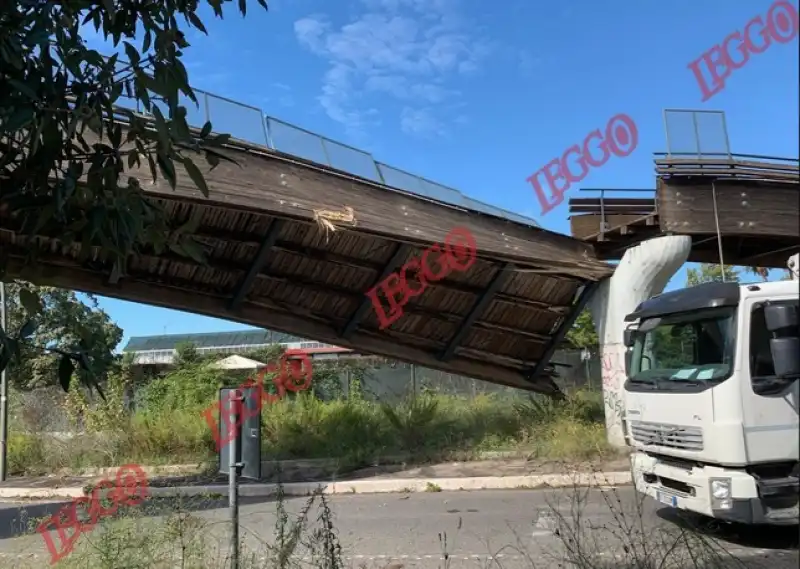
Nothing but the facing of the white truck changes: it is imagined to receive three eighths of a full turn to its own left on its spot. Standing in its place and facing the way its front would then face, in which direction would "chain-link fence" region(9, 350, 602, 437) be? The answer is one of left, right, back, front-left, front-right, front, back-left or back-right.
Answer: back-left

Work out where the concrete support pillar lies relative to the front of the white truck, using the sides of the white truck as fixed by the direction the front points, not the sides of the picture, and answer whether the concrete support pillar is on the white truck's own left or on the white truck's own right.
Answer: on the white truck's own right

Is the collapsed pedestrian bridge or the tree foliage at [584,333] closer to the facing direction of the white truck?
the collapsed pedestrian bridge

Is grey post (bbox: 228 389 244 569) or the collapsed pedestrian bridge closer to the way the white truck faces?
the grey post

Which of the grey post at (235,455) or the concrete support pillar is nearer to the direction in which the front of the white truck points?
the grey post

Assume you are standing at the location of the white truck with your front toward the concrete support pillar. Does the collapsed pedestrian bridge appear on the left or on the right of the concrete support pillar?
left

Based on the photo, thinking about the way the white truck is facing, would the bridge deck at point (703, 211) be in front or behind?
behind

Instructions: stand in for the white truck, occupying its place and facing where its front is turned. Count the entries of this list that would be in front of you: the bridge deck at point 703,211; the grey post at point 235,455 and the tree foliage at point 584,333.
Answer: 1

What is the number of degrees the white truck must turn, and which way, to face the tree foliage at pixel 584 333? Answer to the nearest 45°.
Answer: approximately 135° to its right

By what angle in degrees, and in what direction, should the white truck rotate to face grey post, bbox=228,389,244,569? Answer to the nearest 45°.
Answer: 0° — it already faces it
